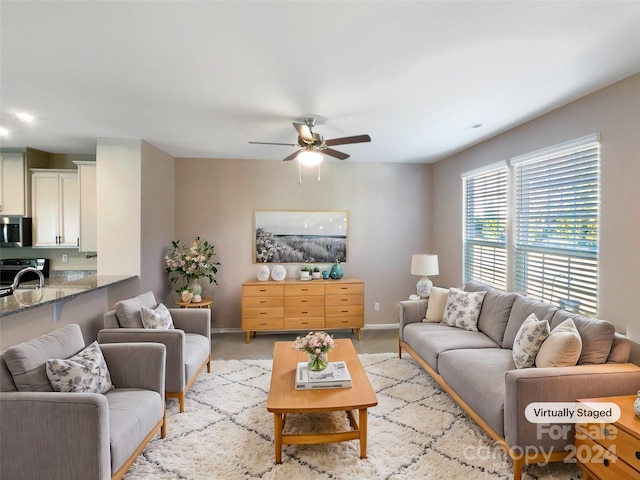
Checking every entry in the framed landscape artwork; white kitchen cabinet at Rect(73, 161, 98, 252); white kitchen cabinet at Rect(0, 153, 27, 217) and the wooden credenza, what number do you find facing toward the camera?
3

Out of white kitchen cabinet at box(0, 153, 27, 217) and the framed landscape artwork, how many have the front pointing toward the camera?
2

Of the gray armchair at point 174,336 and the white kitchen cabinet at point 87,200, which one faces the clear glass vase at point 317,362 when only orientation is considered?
the gray armchair

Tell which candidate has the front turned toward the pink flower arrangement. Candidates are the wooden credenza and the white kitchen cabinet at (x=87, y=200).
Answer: the wooden credenza

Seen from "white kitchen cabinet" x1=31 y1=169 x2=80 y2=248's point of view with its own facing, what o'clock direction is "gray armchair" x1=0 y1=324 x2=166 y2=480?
The gray armchair is roughly at 12 o'clock from the white kitchen cabinet.

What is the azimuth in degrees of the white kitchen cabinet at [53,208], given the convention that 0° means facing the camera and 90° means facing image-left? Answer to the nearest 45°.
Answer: approximately 0°

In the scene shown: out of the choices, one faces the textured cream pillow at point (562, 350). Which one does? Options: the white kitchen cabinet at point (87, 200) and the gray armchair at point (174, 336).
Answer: the gray armchair

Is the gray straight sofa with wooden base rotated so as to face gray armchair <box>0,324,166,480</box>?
yes

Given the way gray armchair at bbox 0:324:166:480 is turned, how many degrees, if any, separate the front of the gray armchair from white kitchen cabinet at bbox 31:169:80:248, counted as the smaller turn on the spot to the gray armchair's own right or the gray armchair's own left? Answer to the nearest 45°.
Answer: approximately 135° to the gray armchair's own left

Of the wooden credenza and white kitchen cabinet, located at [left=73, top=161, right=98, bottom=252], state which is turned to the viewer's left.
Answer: the white kitchen cabinet
